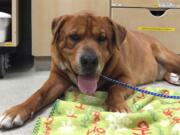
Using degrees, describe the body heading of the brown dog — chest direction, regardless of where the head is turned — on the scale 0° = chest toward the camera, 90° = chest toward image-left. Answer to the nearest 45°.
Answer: approximately 45°
